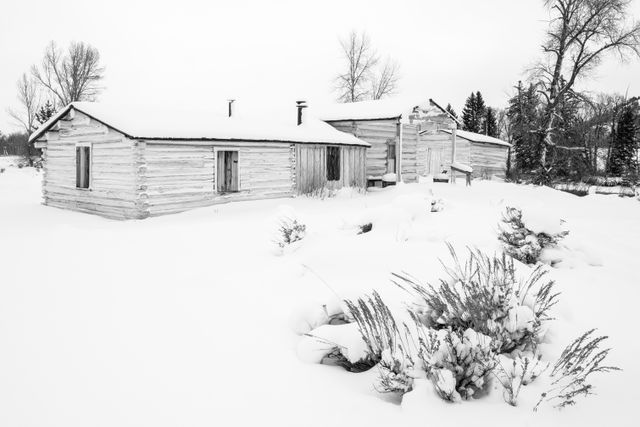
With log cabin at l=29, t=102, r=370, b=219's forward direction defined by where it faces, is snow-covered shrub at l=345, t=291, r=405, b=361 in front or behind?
in front

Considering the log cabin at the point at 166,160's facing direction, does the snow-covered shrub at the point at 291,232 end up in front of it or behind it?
in front

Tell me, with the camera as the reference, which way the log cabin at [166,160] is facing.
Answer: facing the viewer and to the right of the viewer

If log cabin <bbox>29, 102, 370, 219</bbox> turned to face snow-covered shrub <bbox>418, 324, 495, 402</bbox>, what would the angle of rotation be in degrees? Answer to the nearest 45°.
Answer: approximately 45° to its right

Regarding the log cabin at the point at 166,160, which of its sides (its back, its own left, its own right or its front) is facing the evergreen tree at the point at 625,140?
left

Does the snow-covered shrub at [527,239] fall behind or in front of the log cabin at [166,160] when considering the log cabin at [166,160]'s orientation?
in front

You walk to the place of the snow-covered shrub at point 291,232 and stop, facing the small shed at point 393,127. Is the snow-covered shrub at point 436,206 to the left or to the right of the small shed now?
right

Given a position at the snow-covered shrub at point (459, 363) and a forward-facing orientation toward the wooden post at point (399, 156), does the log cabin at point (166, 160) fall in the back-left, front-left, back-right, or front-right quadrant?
front-left
